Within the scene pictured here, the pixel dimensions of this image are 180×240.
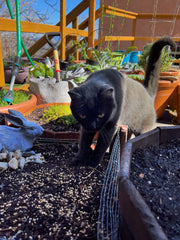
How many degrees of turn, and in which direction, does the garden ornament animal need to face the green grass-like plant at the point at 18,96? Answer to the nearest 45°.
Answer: approximately 90° to its left

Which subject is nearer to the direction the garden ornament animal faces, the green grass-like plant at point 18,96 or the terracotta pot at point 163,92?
the terracotta pot

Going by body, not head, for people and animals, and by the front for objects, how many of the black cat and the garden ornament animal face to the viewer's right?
1

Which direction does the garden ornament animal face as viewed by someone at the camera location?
facing to the right of the viewer

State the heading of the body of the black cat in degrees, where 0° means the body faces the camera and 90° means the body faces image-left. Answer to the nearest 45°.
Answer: approximately 45°

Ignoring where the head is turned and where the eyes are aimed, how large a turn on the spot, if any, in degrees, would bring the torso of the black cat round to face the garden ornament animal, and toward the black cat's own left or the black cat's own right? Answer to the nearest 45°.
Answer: approximately 45° to the black cat's own right

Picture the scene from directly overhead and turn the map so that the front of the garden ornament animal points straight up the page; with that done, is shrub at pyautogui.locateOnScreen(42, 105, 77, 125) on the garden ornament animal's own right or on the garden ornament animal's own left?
on the garden ornament animal's own left

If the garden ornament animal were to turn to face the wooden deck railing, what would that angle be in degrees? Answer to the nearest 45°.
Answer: approximately 90° to its left
